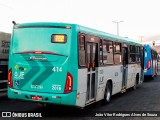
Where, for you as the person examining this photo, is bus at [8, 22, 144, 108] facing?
facing away from the viewer and to the right of the viewer

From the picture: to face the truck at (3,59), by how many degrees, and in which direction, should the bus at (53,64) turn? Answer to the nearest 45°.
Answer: approximately 90° to its left
